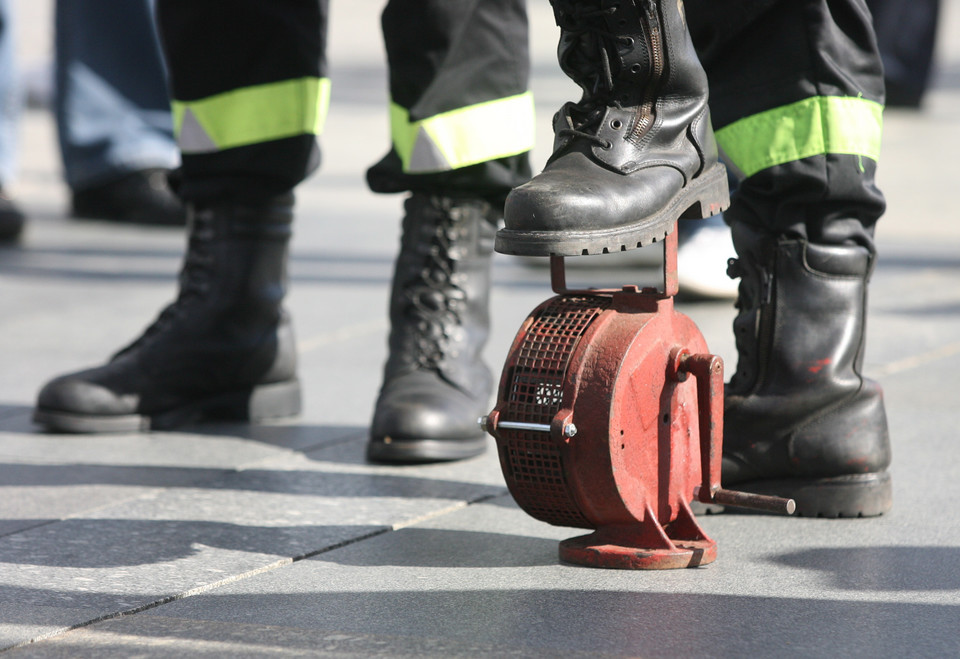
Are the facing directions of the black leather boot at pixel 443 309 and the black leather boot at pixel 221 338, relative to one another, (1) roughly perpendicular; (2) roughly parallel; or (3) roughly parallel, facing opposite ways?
roughly perpendicular

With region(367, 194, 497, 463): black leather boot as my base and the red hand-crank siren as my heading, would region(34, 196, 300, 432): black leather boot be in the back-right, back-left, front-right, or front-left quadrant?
back-right

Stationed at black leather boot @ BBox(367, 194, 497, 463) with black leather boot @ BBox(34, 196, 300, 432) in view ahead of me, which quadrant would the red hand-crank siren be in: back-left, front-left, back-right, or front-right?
back-left

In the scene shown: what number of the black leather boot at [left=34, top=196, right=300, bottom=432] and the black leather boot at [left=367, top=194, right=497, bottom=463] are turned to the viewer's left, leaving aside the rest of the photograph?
1

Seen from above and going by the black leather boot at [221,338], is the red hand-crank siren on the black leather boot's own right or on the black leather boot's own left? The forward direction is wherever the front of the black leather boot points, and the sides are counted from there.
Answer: on the black leather boot's own left

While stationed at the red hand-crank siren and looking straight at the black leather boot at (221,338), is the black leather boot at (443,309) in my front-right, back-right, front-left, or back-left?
front-right

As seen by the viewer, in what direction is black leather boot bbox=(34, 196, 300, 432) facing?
to the viewer's left

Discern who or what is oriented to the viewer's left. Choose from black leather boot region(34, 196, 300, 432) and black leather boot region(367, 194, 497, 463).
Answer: black leather boot region(34, 196, 300, 432)

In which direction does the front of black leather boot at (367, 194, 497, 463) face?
toward the camera

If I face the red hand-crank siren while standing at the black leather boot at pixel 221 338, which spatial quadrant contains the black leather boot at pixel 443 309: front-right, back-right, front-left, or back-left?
front-left
